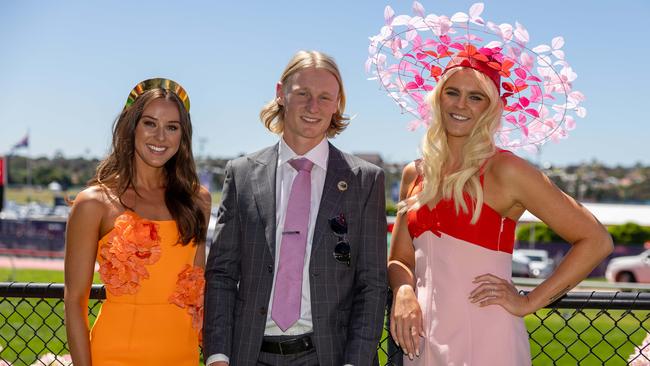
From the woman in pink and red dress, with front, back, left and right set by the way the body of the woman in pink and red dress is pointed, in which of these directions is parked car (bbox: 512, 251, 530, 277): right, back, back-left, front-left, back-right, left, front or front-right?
back-right

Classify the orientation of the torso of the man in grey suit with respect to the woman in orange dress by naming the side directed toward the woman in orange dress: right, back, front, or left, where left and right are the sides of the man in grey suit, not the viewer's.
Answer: right

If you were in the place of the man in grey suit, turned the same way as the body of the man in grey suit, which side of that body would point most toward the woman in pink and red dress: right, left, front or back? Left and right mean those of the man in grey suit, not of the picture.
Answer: left

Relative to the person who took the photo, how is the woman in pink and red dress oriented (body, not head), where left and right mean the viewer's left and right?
facing the viewer and to the left of the viewer

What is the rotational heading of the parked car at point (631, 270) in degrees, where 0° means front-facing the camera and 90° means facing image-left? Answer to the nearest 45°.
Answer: approximately 90°

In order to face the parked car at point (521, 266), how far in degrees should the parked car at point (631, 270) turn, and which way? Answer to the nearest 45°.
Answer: approximately 45° to its right

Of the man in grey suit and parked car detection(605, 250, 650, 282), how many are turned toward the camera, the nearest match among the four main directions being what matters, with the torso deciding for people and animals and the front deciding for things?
1

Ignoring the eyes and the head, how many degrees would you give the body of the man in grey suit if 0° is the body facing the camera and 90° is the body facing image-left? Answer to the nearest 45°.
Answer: approximately 0°

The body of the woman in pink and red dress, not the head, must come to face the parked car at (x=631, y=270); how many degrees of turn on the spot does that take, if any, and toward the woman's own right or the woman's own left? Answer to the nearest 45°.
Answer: approximately 135° to the woman's own right
